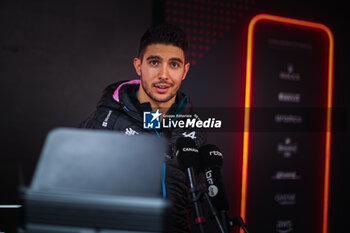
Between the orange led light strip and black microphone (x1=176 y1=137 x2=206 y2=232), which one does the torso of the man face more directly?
the black microphone

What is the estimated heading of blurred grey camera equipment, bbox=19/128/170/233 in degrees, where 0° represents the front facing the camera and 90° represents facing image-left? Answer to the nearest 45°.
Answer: approximately 180°

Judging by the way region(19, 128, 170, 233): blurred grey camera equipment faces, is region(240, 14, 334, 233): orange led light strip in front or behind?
in front

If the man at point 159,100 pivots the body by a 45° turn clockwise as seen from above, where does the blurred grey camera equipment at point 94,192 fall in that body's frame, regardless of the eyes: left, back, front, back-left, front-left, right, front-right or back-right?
front

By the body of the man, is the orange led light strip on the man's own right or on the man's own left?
on the man's own left

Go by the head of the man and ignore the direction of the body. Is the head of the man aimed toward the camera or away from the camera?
toward the camera

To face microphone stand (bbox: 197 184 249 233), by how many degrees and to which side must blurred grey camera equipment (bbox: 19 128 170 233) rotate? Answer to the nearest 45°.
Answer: approximately 45° to its right

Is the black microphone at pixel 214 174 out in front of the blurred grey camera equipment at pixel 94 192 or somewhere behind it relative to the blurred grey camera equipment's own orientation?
in front
